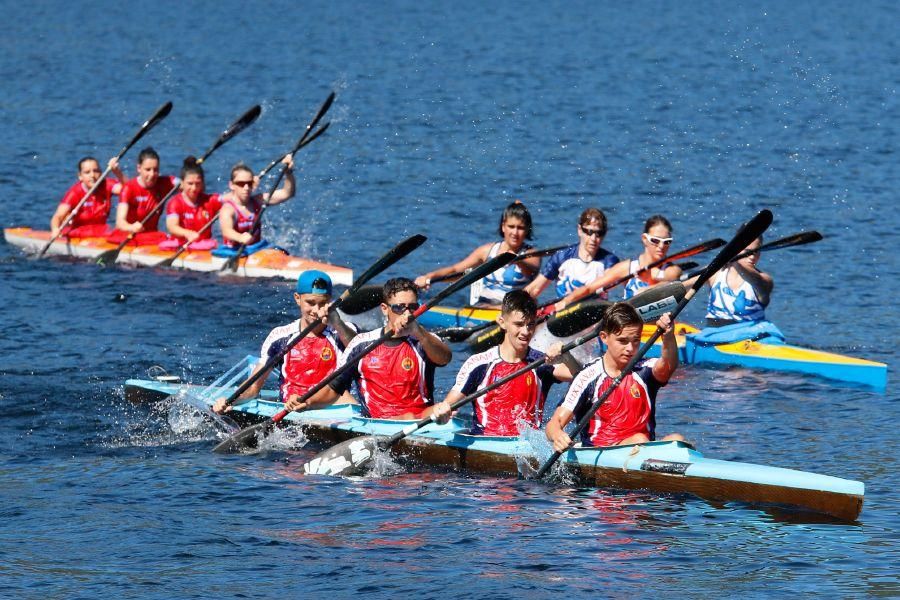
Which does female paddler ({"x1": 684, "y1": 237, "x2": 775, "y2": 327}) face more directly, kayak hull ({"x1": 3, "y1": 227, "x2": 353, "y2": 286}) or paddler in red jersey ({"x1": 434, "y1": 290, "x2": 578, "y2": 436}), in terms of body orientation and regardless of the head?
the paddler in red jersey

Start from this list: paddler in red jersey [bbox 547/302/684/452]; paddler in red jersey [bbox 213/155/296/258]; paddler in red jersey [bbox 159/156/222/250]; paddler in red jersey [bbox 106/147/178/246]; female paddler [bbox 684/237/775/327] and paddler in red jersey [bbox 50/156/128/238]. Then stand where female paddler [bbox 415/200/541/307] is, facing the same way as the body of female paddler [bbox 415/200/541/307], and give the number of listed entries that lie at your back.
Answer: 4

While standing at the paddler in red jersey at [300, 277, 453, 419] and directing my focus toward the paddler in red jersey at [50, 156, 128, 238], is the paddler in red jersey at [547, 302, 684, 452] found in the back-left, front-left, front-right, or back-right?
back-right

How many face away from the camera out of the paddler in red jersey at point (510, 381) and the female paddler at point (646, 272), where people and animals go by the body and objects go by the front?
0

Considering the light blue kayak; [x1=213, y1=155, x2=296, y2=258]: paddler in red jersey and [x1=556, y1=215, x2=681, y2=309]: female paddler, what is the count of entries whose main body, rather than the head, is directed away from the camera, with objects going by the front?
0

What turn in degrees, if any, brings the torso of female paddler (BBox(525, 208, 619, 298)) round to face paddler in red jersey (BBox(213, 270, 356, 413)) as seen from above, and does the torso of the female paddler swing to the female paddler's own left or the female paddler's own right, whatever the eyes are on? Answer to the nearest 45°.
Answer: approximately 90° to the female paddler's own right

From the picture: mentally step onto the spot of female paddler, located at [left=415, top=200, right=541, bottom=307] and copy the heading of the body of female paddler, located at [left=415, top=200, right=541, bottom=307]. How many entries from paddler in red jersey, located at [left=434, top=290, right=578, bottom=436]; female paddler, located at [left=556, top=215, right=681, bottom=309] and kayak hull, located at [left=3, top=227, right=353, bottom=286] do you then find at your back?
1

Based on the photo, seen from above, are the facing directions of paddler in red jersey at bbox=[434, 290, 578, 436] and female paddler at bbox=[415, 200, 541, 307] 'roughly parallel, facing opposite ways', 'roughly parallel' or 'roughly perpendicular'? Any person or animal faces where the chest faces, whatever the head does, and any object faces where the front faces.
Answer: roughly parallel

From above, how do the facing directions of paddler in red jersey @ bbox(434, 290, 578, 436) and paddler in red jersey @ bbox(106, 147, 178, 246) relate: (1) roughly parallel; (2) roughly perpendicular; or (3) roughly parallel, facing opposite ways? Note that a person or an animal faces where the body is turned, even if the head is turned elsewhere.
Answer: roughly parallel
